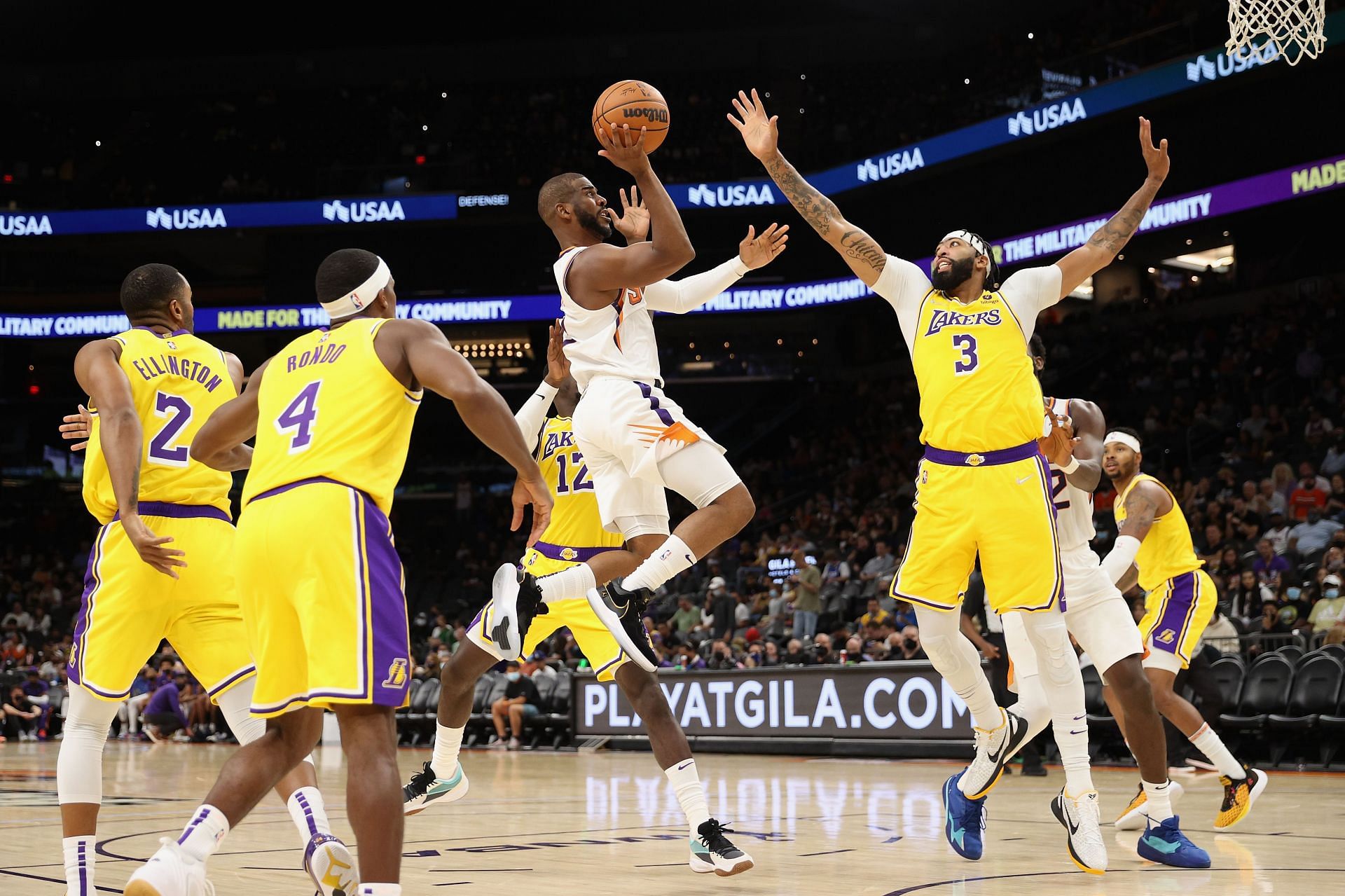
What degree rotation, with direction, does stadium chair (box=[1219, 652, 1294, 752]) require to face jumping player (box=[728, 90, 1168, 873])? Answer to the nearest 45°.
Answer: approximately 45° to its left

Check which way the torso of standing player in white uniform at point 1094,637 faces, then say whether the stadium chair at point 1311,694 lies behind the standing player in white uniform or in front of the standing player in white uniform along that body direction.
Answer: behind

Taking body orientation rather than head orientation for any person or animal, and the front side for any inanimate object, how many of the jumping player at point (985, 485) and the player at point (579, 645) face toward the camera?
2

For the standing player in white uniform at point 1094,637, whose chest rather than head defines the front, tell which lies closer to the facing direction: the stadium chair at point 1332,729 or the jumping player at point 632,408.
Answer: the jumping player
